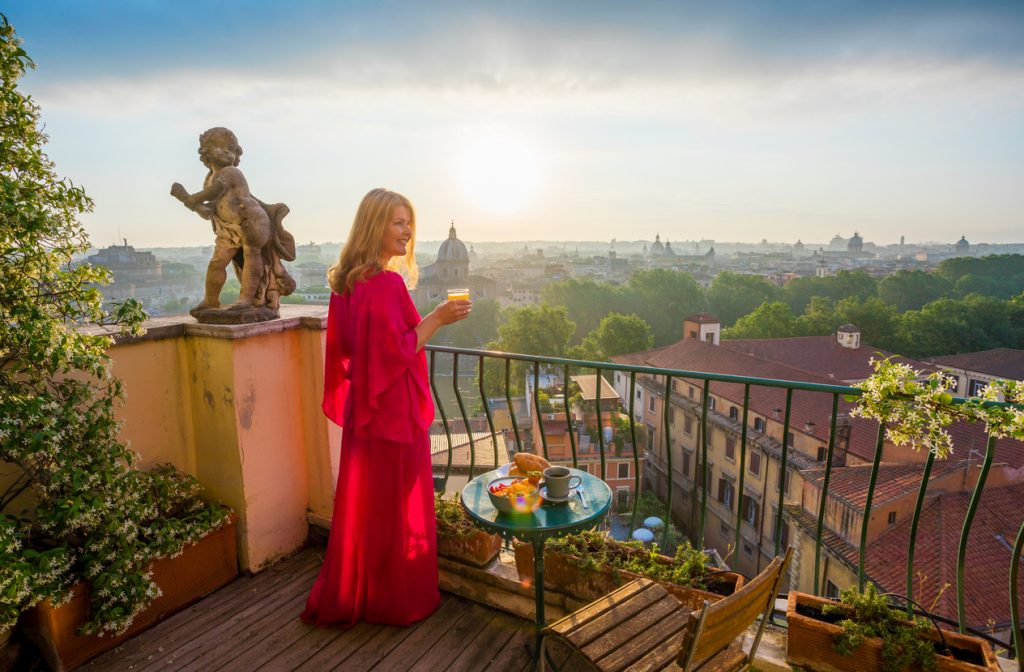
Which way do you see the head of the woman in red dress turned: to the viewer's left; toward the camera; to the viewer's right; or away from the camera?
to the viewer's right

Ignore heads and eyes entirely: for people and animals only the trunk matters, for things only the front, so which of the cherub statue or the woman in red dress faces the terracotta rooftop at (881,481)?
the woman in red dress

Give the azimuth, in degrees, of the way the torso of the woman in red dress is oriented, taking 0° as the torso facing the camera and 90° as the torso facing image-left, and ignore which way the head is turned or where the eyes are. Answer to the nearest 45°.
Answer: approximately 225°

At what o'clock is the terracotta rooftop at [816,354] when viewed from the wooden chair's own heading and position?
The terracotta rooftop is roughly at 2 o'clock from the wooden chair.

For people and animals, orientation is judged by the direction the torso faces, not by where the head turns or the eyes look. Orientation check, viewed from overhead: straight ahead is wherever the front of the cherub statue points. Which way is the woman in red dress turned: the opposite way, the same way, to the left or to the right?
the opposite way

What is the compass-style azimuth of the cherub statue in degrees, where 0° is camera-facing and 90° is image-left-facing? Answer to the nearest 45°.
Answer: approximately 45°
